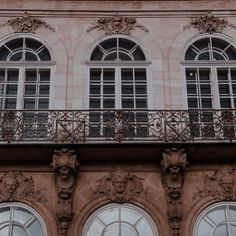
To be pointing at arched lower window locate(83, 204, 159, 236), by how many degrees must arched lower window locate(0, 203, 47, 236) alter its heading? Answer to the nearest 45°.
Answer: approximately 90° to its left

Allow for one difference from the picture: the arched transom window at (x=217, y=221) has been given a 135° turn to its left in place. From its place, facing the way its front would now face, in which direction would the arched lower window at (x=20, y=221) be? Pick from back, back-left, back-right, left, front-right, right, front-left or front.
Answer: back-left

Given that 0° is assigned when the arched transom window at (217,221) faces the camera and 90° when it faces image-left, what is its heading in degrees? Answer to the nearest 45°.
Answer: approximately 0°

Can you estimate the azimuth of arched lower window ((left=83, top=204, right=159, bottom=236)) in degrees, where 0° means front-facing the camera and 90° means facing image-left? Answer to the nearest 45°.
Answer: approximately 0°

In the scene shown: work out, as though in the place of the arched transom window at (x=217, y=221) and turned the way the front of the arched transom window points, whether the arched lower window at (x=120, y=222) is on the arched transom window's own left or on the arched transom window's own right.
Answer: on the arched transom window's own right

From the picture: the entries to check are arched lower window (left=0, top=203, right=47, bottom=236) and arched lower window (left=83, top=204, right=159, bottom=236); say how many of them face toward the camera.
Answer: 2

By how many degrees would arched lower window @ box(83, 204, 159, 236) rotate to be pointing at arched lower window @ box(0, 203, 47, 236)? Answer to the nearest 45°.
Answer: approximately 90° to its right

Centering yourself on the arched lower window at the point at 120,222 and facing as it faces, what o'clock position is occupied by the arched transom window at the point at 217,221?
The arched transom window is roughly at 9 o'clock from the arched lower window.
